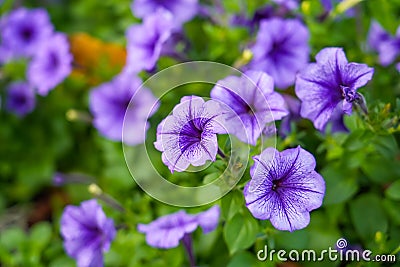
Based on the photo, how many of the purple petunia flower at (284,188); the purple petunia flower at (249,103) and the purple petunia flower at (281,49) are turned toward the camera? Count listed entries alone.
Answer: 3

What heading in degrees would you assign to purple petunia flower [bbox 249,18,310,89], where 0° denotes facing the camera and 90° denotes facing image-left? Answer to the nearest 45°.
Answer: approximately 0°

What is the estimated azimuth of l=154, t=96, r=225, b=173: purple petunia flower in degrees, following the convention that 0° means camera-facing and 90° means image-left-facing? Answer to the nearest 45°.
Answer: approximately 45°

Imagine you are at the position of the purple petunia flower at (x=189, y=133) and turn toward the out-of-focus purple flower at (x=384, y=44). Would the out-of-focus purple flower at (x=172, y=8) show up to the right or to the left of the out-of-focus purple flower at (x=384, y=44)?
left
